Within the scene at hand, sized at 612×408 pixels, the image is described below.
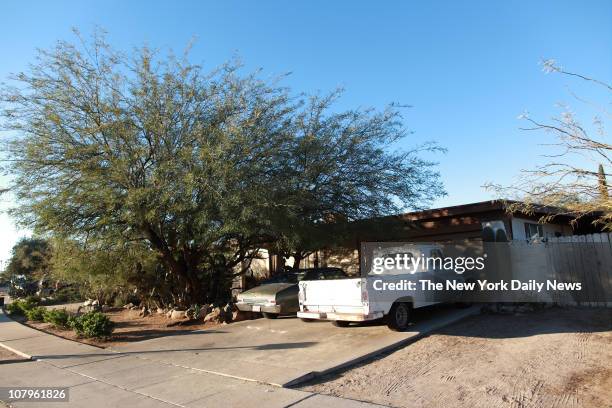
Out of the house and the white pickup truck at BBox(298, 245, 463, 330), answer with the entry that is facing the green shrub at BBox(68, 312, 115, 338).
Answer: the house

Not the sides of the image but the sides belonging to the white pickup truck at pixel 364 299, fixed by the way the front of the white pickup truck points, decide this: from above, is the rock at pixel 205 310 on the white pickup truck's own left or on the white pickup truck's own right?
on the white pickup truck's own left

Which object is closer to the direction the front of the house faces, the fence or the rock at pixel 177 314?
the rock

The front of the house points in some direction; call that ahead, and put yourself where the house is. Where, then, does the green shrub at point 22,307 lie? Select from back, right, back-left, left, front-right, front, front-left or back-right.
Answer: front-right

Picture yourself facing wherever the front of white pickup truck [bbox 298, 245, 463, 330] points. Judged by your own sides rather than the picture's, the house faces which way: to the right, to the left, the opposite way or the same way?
the opposite way

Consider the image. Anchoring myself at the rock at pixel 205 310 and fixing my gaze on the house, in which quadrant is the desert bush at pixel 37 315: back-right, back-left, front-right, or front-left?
back-left

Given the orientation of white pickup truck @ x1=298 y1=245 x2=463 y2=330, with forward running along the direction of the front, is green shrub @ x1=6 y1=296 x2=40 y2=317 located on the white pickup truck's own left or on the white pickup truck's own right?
on the white pickup truck's own left

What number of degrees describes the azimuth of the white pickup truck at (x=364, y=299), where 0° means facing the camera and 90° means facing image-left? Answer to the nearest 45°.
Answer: approximately 225°

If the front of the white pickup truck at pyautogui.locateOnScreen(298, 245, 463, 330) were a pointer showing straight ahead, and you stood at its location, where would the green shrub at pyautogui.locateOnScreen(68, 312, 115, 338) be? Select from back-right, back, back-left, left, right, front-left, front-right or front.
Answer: back-left

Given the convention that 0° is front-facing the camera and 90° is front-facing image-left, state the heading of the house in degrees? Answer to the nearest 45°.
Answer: approximately 45°
